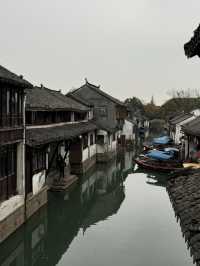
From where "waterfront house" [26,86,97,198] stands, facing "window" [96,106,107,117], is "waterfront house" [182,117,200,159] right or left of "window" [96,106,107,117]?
right

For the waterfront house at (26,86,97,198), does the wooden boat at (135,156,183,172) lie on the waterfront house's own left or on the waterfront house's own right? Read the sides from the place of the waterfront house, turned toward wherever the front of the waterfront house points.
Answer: on the waterfront house's own left

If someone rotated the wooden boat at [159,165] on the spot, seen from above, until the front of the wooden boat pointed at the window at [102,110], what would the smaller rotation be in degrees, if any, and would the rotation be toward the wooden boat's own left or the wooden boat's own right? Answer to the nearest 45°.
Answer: approximately 45° to the wooden boat's own right

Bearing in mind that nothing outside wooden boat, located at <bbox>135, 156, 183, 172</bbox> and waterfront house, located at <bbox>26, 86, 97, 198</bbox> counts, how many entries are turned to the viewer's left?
1

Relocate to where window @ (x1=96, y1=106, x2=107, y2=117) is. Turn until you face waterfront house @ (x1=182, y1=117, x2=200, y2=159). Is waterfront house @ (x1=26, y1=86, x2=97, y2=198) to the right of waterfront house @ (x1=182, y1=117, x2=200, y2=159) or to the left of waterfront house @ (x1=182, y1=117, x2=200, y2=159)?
right

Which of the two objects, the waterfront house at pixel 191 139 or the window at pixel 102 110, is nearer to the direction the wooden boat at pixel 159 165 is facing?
the window

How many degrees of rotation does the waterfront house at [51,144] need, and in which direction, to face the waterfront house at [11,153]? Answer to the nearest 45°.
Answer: approximately 45° to its right

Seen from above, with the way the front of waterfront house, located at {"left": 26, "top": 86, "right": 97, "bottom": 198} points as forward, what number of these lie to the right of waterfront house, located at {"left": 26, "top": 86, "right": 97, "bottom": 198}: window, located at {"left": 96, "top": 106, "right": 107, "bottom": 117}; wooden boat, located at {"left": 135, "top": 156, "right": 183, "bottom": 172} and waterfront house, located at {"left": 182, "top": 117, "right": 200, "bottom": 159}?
0

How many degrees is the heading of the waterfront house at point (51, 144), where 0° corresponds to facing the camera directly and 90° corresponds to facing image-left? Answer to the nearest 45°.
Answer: approximately 315°

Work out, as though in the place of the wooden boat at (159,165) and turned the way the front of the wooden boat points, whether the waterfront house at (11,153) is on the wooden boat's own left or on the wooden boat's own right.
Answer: on the wooden boat's own left

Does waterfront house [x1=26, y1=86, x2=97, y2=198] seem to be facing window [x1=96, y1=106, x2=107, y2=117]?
no

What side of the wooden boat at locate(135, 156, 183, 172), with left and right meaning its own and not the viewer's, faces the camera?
left

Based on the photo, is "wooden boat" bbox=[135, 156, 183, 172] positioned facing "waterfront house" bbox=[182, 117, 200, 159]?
no

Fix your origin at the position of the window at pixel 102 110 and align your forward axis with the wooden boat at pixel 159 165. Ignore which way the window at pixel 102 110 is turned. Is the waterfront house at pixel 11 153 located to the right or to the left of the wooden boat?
right
